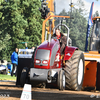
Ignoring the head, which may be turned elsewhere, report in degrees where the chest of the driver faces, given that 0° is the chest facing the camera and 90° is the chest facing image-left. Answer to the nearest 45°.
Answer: approximately 45°
